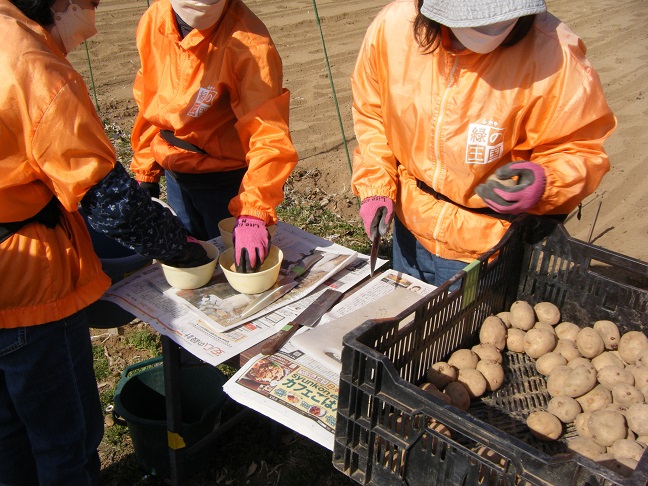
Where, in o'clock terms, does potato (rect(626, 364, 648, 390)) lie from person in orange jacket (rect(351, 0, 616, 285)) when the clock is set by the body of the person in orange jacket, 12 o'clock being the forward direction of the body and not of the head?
The potato is roughly at 10 o'clock from the person in orange jacket.

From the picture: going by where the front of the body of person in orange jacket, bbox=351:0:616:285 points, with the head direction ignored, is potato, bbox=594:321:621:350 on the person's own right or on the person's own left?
on the person's own left

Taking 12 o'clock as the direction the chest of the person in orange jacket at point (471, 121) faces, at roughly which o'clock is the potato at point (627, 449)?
The potato is roughly at 11 o'clock from the person in orange jacket.

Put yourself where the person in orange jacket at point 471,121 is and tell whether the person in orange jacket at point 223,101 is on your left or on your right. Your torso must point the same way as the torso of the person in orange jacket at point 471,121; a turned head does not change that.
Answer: on your right

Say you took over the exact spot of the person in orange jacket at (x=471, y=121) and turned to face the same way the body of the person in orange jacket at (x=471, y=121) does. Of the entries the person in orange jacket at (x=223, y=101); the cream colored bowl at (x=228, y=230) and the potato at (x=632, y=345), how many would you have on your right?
2

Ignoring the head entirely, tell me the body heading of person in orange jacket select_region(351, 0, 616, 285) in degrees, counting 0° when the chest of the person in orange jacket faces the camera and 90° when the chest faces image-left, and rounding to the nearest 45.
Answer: approximately 0°

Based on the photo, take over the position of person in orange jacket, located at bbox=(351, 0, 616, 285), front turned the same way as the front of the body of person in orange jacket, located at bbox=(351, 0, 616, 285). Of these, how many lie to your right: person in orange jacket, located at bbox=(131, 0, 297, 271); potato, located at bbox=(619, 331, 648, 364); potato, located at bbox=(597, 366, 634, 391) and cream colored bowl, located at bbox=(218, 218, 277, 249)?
2

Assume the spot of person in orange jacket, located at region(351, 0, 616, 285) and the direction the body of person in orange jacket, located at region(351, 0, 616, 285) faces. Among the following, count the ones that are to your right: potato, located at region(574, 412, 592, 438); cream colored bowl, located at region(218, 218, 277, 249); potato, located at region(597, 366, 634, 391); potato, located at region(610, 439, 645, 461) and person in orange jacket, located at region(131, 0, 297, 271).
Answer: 2

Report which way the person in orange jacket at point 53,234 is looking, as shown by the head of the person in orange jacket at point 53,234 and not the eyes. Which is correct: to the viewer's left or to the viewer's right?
to the viewer's right

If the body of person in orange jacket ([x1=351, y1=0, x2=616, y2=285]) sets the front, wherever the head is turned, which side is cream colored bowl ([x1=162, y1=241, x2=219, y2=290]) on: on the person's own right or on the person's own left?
on the person's own right
